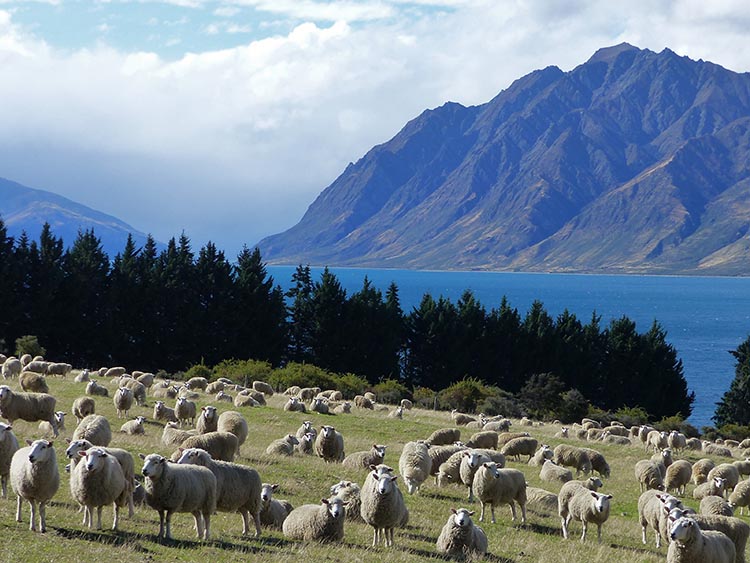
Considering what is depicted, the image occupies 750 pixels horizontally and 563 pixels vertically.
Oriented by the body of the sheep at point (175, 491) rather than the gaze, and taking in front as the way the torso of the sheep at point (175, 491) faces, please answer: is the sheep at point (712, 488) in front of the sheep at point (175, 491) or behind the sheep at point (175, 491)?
behind

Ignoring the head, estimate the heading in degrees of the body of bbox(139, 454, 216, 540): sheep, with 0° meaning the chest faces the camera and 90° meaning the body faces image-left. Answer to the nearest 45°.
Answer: approximately 90°

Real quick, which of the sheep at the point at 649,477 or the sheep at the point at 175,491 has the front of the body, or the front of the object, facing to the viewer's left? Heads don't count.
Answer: the sheep at the point at 175,491

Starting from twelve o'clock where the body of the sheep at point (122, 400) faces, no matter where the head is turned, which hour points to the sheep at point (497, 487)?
the sheep at point (497, 487) is roughly at 11 o'clock from the sheep at point (122, 400).

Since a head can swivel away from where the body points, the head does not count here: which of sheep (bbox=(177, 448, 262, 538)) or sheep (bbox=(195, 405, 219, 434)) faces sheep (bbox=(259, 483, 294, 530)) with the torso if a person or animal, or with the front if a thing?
sheep (bbox=(195, 405, 219, 434))

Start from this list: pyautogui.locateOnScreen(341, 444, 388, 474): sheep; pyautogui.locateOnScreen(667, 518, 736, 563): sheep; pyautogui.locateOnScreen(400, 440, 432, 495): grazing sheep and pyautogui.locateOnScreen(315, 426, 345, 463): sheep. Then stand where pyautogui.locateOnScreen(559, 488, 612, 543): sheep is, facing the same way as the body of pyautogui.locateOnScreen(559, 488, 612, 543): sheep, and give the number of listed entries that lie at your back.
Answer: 3

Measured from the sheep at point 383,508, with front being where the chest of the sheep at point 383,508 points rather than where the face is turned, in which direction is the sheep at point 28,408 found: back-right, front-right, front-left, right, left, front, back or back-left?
back-right

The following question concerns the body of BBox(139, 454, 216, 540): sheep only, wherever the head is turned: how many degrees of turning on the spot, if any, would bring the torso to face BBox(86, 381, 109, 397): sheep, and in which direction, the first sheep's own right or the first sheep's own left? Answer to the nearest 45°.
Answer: approximately 90° to the first sheep's own right

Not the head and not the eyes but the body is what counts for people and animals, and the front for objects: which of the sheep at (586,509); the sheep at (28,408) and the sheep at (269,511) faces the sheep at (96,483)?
the sheep at (269,511)

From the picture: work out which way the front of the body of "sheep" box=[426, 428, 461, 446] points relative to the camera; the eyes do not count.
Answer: to the viewer's left
